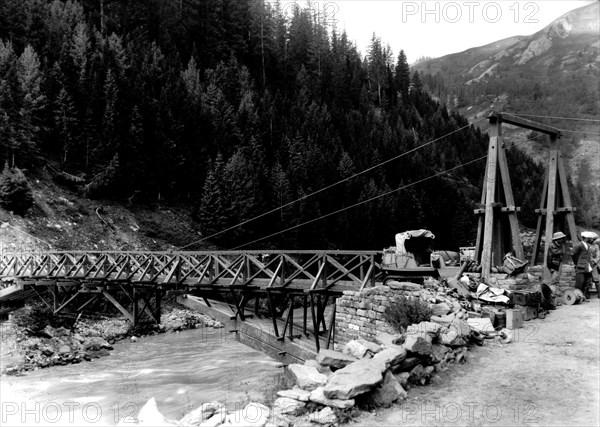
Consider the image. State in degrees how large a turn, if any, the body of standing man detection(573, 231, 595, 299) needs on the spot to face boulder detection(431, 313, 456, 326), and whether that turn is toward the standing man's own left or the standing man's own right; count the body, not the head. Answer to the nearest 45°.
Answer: approximately 45° to the standing man's own right

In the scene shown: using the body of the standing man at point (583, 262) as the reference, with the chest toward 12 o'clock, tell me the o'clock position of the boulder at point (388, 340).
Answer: The boulder is roughly at 2 o'clock from the standing man.

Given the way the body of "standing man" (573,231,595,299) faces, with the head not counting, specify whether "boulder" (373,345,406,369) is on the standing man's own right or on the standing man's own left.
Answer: on the standing man's own right

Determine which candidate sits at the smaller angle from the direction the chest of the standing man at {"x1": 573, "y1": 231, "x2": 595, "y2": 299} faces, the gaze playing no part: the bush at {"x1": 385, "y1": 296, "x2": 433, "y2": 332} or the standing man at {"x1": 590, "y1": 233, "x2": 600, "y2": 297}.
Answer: the bush

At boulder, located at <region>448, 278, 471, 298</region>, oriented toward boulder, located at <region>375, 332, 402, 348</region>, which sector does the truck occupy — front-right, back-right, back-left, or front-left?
back-right

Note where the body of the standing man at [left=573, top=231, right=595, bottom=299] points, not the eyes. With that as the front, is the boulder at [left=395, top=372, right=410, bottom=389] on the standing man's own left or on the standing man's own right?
on the standing man's own right
